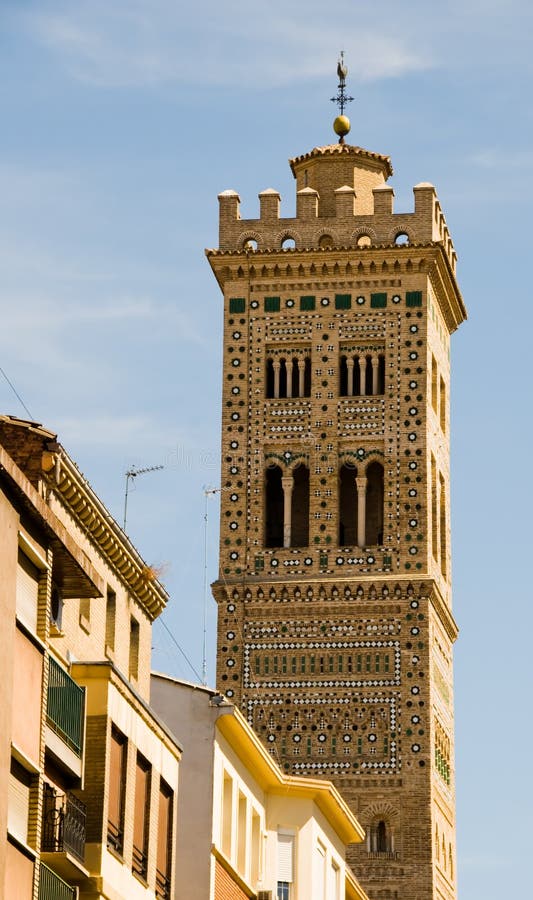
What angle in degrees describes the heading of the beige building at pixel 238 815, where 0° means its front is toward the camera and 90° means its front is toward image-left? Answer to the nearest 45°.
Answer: approximately 315°
